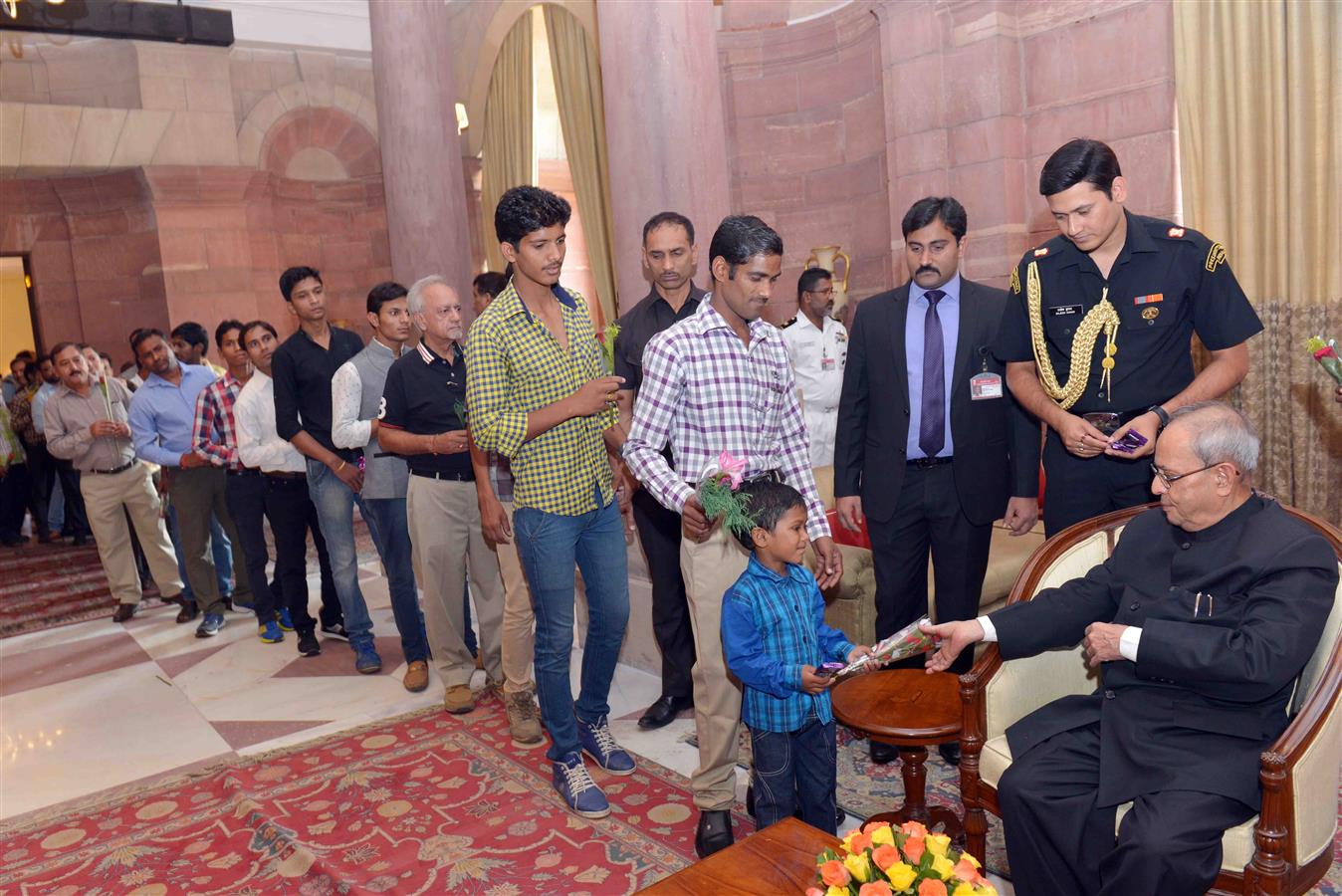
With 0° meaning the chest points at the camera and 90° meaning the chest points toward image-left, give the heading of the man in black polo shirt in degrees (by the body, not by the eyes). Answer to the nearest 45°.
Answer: approximately 315°

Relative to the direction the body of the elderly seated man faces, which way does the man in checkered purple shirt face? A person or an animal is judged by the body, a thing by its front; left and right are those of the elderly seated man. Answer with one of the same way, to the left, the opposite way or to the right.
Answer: to the left

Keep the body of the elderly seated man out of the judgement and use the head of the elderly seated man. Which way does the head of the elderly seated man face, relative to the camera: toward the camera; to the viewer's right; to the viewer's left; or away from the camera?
to the viewer's left

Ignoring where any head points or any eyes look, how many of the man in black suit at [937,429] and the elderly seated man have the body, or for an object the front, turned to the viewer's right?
0

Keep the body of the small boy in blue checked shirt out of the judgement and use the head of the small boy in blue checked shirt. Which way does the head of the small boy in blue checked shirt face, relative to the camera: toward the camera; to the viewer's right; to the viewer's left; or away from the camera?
to the viewer's right

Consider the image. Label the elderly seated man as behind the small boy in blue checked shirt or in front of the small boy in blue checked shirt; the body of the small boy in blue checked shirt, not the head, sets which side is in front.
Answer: in front

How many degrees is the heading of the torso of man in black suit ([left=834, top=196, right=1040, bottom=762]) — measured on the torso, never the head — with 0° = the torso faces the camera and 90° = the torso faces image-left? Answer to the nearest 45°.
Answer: approximately 0°

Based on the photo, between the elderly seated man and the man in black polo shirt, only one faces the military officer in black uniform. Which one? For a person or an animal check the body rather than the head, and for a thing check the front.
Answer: the man in black polo shirt
